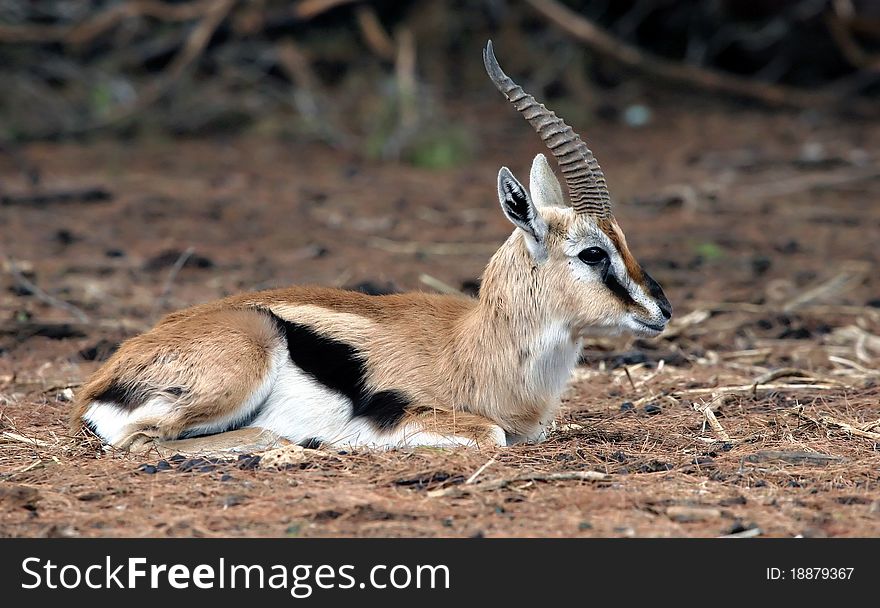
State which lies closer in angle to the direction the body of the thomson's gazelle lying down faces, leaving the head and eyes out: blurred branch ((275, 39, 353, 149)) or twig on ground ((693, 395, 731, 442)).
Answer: the twig on ground

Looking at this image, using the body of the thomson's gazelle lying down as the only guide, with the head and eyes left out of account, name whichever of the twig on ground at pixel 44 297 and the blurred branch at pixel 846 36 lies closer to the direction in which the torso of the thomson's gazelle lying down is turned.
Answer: the blurred branch

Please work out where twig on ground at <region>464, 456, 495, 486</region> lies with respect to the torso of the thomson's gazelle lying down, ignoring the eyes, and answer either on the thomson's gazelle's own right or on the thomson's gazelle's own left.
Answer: on the thomson's gazelle's own right

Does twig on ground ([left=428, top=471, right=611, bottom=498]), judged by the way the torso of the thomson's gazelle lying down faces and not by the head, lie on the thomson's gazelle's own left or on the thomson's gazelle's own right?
on the thomson's gazelle's own right

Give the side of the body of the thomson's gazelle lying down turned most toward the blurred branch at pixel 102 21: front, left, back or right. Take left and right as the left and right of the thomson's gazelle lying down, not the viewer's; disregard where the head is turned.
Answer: left

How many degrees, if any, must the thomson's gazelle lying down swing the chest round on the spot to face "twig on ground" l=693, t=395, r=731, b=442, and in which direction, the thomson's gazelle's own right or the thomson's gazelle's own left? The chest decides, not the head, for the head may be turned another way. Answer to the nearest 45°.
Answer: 0° — it already faces it

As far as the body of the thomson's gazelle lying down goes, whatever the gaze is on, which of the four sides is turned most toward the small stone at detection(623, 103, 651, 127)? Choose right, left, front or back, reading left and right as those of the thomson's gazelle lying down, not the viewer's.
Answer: left

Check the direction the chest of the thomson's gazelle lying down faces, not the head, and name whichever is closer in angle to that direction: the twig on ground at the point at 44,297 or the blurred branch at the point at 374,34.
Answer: the blurred branch

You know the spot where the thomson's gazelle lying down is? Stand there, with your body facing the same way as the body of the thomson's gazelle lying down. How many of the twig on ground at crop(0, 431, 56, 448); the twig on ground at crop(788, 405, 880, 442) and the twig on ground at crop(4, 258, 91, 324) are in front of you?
1

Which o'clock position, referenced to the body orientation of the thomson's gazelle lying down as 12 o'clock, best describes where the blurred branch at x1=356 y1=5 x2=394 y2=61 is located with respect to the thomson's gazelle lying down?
The blurred branch is roughly at 9 o'clock from the thomson's gazelle lying down.

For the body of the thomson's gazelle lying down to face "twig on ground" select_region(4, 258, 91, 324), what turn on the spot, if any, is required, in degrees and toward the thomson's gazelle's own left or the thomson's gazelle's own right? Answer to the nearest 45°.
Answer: approximately 135° to the thomson's gazelle's own left

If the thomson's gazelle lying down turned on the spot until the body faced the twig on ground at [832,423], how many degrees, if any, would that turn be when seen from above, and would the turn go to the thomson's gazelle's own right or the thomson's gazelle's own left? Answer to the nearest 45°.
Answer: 0° — it already faces it

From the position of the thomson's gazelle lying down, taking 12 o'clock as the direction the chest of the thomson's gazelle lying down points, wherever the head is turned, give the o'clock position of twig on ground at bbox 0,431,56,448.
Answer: The twig on ground is roughly at 6 o'clock from the thomson's gazelle lying down.

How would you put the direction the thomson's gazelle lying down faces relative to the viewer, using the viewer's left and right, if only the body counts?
facing to the right of the viewer

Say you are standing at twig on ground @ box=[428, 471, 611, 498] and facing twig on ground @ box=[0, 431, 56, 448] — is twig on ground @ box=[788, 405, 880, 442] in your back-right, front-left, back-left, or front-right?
back-right

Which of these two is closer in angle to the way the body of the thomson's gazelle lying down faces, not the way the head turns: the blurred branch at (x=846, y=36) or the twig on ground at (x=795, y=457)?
the twig on ground
